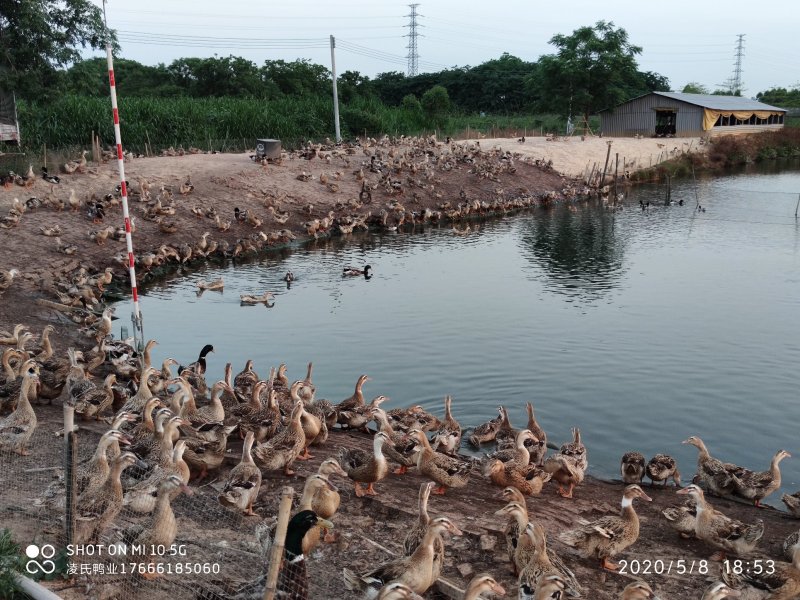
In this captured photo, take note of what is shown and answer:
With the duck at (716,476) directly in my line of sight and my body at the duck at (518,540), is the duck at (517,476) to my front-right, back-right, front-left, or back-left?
front-left

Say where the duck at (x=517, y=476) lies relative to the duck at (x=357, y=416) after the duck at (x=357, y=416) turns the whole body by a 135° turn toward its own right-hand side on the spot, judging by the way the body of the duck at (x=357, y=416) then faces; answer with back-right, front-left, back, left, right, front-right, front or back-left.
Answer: left

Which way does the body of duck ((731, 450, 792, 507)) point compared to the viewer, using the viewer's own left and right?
facing to the right of the viewer

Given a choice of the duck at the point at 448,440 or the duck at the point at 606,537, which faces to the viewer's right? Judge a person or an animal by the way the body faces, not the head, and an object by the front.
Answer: the duck at the point at 606,537

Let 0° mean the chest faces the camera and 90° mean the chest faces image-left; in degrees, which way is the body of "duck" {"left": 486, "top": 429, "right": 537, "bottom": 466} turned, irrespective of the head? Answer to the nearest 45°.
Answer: approximately 270°

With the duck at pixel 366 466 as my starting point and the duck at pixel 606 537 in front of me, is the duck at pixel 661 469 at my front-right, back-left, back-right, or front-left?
front-left

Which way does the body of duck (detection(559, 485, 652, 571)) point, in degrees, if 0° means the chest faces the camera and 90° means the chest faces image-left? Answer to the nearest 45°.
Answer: approximately 270°

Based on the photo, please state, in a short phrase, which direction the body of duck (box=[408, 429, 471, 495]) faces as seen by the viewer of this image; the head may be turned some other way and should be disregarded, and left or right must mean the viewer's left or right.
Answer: facing to the left of the viewer

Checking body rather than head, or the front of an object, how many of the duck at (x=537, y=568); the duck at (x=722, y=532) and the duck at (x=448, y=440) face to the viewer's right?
0

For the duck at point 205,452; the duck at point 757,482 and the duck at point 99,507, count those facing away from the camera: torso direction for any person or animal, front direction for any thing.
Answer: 0

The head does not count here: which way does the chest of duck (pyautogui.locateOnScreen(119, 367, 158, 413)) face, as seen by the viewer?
to the viewer's right

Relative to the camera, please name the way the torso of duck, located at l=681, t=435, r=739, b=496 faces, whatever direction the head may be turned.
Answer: to the viewer's left

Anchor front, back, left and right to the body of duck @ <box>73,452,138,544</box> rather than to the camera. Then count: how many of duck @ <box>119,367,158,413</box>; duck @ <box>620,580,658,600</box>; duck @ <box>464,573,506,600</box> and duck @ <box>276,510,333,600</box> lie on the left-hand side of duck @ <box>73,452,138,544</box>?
1

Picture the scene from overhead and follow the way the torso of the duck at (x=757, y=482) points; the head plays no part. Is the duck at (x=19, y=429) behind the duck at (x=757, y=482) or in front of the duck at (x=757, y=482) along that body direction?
behind
